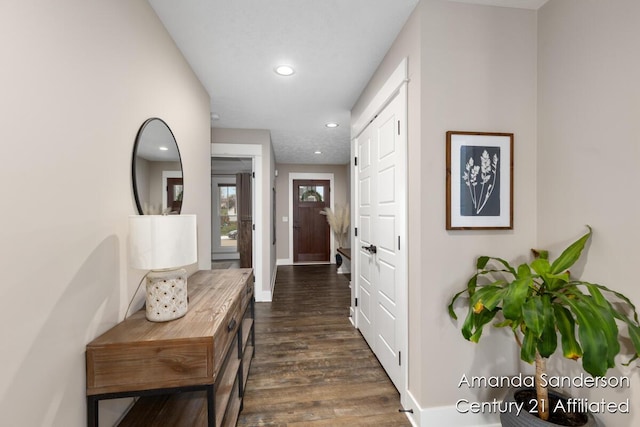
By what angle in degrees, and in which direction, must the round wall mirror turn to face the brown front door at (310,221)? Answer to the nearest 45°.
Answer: approximately 90° to its left

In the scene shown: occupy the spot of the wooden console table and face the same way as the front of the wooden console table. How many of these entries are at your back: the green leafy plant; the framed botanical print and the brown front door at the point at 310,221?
0

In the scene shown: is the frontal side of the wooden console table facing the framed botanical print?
yes

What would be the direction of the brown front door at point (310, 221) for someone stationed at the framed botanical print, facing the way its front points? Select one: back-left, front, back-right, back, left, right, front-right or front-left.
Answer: back-right

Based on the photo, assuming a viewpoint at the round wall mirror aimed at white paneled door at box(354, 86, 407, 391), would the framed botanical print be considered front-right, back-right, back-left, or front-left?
front-right

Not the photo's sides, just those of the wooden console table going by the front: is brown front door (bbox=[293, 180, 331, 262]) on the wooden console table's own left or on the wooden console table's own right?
on the wooden console table's own left

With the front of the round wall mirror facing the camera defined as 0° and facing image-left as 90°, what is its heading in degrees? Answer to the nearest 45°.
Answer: approximately 315°

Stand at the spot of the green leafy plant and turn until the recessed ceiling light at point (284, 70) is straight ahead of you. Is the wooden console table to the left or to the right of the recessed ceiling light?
left

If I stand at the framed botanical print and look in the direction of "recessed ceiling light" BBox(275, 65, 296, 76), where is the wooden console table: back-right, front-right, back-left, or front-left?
front-left

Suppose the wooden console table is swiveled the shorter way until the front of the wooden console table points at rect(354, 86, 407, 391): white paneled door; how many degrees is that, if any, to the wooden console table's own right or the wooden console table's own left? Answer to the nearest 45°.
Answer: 0° — it already faces it

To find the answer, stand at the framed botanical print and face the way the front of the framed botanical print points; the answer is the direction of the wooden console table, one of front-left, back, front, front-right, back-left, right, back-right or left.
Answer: front-right

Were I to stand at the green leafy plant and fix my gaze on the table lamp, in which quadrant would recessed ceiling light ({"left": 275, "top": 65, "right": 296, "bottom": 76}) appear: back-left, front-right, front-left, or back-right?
front-right

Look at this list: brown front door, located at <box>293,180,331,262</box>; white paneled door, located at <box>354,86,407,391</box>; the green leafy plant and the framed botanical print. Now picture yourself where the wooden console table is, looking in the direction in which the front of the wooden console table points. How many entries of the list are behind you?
0

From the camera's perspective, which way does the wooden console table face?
to the viewer's right

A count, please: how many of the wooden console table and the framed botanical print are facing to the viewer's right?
1

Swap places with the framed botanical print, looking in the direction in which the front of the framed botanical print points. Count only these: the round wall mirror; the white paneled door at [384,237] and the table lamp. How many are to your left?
0
